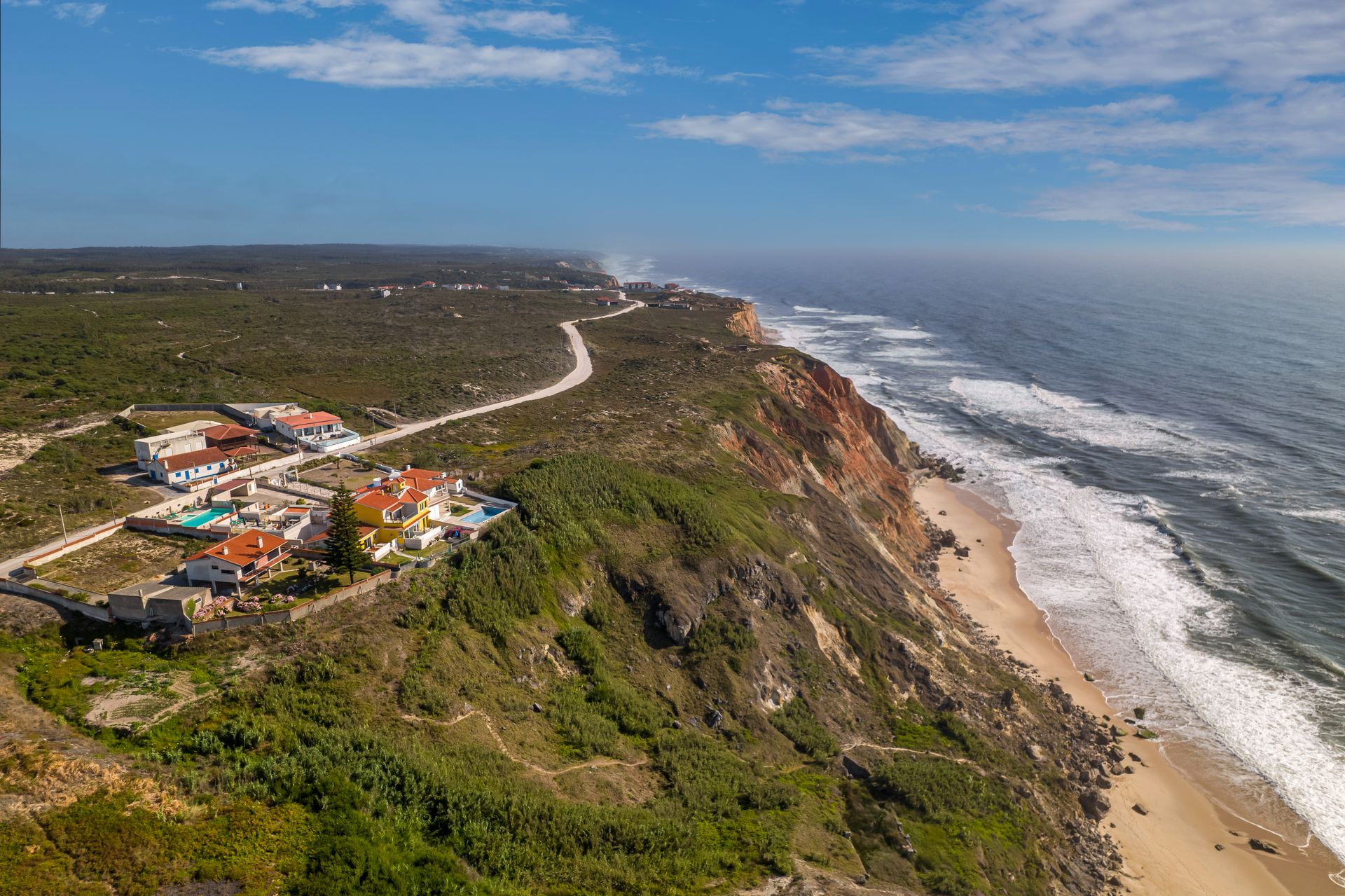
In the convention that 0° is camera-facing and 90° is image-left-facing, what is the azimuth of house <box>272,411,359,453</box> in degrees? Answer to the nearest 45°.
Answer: approximately 315°

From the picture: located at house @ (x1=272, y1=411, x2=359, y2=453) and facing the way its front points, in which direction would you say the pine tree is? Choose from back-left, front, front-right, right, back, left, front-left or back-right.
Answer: front-right

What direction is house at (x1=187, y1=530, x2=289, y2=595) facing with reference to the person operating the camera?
facing the viewer and to the right of the viewer

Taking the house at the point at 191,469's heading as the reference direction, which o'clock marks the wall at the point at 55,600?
The wall is roughly at 2 o'clock from the house.

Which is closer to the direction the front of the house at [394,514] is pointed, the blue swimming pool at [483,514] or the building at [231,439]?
the blue swimming pool

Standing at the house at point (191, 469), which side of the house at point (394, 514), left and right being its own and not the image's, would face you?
back

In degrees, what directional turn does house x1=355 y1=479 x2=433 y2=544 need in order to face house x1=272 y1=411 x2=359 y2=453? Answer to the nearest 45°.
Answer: approximately 135° to its left

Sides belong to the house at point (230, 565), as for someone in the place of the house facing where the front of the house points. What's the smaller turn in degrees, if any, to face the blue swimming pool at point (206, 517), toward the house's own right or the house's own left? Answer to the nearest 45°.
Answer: approximately 135° to the house's own left

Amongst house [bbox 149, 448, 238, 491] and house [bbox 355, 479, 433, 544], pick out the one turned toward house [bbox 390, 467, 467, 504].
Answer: house [bbox 149, 448, 238, 491]

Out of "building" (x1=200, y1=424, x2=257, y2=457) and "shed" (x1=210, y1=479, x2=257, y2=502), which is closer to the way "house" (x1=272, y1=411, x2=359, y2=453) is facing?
the shed
